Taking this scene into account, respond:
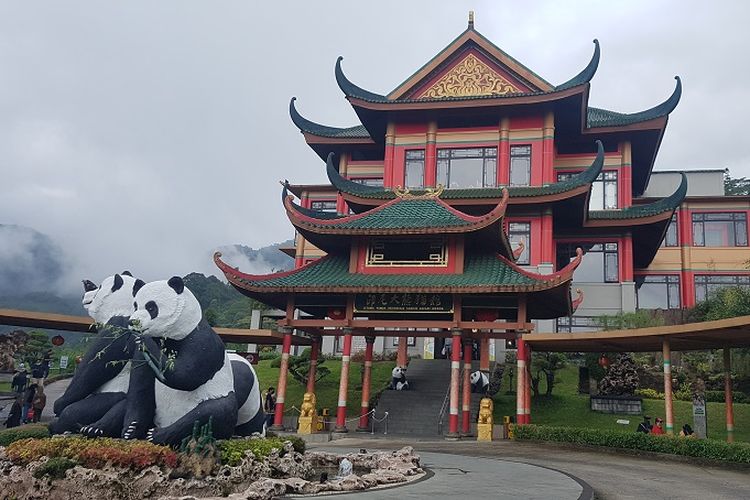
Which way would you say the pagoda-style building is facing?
toward the camera

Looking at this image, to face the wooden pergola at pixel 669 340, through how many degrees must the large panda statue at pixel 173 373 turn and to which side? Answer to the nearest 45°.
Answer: approximately 135° to its left

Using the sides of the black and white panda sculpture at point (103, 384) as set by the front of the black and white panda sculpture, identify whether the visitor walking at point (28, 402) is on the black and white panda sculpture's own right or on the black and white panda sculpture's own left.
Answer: on the black and white panda sculpture's own right

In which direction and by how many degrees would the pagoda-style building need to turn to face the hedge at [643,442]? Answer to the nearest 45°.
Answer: approximately 45° to its left

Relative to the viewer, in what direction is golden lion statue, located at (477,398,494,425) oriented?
toward the camera

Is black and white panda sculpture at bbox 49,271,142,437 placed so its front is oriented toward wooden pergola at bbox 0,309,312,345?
no

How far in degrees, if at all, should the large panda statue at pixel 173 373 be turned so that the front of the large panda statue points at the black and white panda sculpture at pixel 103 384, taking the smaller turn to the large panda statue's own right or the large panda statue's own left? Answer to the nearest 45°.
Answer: approximately 90° to the large panda statue's own right

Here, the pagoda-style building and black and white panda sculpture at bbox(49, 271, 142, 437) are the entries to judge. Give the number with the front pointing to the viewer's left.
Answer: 1

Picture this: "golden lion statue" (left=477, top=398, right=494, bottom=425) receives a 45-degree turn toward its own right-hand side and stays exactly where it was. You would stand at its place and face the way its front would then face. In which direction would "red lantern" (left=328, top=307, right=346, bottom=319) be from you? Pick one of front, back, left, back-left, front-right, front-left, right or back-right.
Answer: front-right

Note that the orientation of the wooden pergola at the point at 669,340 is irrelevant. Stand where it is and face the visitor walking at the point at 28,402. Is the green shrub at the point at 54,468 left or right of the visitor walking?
left

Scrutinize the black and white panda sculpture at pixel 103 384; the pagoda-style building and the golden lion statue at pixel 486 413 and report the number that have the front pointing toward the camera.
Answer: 2

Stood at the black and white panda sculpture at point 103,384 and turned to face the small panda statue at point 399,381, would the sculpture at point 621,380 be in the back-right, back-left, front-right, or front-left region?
front-right

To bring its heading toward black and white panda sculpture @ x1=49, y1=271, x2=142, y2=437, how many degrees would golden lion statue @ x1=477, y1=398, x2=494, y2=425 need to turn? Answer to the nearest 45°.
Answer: approximately 45° to its right

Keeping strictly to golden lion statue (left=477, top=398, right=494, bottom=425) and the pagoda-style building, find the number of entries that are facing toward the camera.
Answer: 2

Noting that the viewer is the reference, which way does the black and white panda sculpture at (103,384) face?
facing to the left of the viewer

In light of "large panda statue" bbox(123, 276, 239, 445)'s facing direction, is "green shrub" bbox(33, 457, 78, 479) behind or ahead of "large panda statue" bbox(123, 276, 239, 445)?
ahead

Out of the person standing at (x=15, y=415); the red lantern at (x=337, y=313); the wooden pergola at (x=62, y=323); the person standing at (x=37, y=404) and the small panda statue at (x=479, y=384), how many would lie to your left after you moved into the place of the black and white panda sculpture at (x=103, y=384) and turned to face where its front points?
0

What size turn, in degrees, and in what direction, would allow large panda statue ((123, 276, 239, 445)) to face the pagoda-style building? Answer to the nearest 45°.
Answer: approximately 180°
